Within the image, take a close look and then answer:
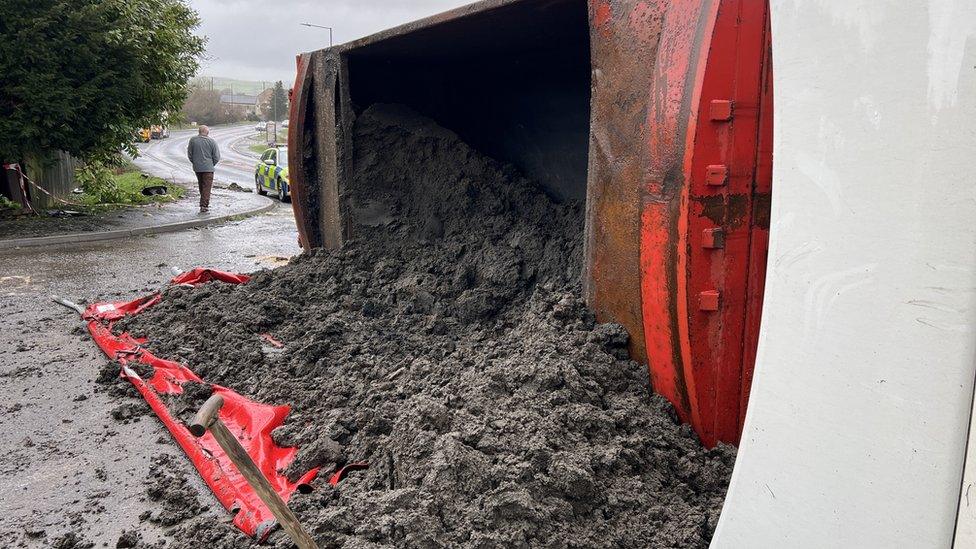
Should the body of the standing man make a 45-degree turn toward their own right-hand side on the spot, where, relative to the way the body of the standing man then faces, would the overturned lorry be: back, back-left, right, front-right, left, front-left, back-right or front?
back-right

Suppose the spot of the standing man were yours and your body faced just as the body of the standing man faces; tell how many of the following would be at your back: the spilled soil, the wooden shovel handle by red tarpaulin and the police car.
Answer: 2

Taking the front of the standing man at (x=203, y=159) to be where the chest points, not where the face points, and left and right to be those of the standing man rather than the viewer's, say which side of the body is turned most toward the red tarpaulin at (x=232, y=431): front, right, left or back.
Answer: back

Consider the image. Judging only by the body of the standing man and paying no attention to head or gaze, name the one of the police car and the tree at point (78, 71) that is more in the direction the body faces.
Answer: the police car

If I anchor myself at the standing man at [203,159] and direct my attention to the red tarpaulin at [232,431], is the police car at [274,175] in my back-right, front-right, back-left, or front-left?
back-left

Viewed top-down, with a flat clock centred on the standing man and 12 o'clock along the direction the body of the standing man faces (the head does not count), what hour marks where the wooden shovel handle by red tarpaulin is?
The wooden shovel handle by red tarpaulin is roughly at 6 o'clock from the standing man.

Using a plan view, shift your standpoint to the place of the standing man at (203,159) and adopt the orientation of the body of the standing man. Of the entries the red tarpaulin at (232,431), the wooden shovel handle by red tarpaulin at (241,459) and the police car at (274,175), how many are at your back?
2

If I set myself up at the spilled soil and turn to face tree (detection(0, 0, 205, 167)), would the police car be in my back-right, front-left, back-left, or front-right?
front-right

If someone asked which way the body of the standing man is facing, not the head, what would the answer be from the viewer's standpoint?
away from the camera

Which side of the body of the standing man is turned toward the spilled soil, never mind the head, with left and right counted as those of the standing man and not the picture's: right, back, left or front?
back
